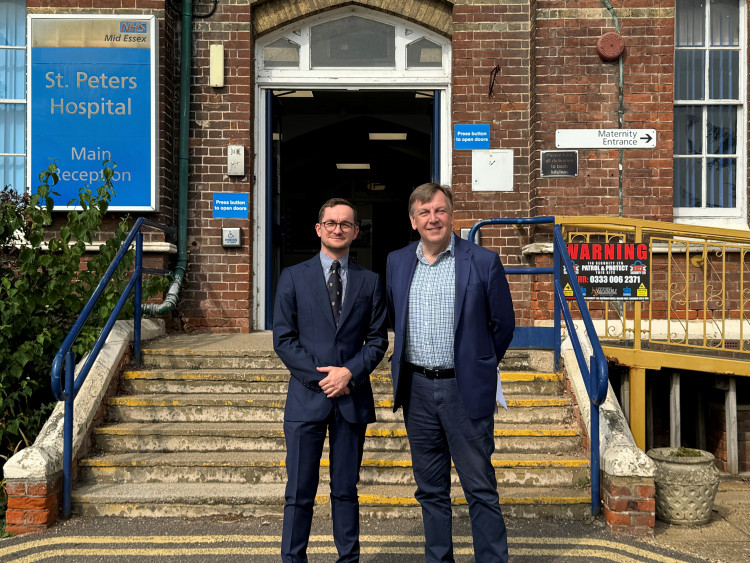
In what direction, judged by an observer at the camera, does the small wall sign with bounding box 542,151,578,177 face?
facing the viewer

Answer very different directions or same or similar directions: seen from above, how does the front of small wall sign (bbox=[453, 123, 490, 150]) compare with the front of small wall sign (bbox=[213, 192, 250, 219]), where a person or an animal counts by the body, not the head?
same or similar directions

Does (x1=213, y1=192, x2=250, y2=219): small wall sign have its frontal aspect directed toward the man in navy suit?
yes

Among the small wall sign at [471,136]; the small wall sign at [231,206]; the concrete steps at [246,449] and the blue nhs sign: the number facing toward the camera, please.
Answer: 4

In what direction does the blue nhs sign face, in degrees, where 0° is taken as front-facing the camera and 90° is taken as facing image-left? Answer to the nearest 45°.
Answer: approximately 0°

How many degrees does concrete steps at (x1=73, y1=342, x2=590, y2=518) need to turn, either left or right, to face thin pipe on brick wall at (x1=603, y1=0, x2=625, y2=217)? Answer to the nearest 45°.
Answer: approximately 135° to its left

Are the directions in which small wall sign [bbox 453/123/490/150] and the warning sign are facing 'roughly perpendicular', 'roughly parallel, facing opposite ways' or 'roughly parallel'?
roughly parallel

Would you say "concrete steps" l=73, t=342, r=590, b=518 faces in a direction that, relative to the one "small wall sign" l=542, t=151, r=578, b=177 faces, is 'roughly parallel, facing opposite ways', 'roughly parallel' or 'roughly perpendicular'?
roughly parallel
